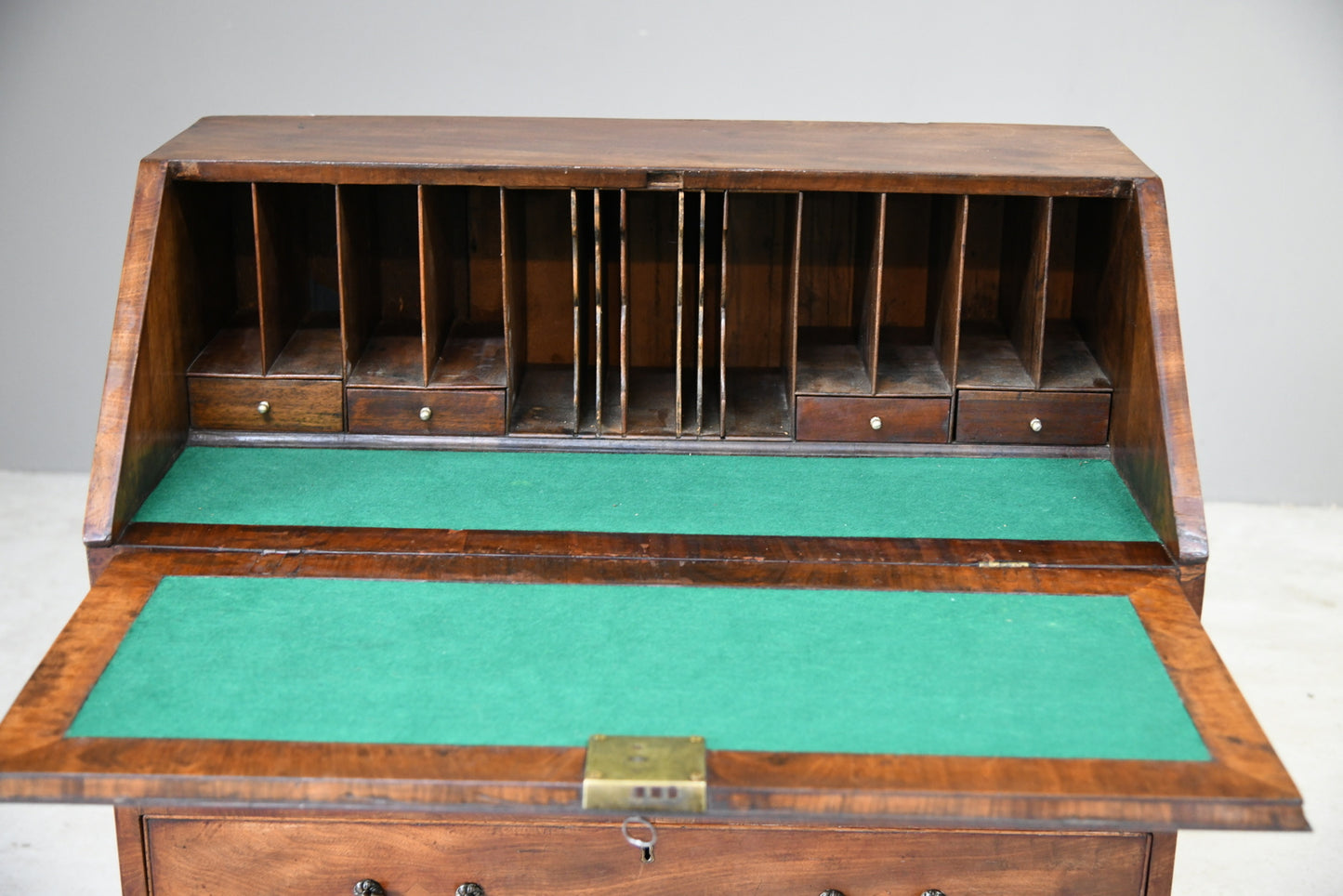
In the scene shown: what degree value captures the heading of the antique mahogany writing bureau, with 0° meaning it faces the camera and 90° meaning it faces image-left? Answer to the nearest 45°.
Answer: approximately 0°
